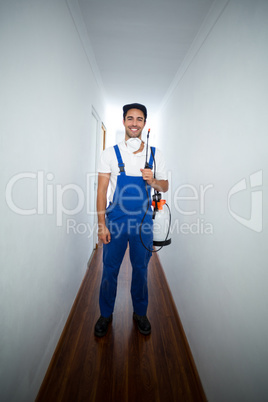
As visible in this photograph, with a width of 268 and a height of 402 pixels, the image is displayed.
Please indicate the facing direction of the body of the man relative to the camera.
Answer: toward the camera
